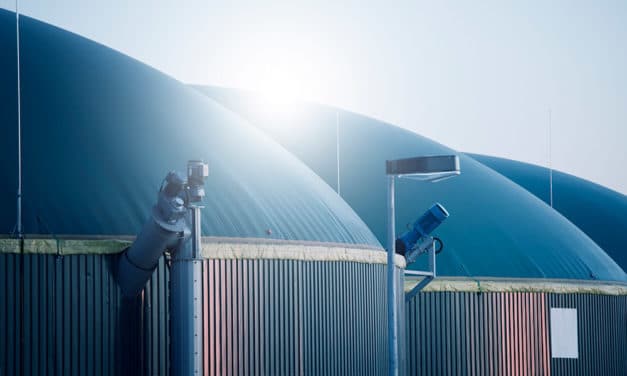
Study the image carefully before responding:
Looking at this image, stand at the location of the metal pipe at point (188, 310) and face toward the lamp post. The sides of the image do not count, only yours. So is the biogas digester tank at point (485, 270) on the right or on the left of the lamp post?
left

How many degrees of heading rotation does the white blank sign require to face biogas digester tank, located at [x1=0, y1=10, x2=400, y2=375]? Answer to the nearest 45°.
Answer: approximately 45° to its right

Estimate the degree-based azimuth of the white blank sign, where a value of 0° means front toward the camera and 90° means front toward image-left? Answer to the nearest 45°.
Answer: approximately 0°
